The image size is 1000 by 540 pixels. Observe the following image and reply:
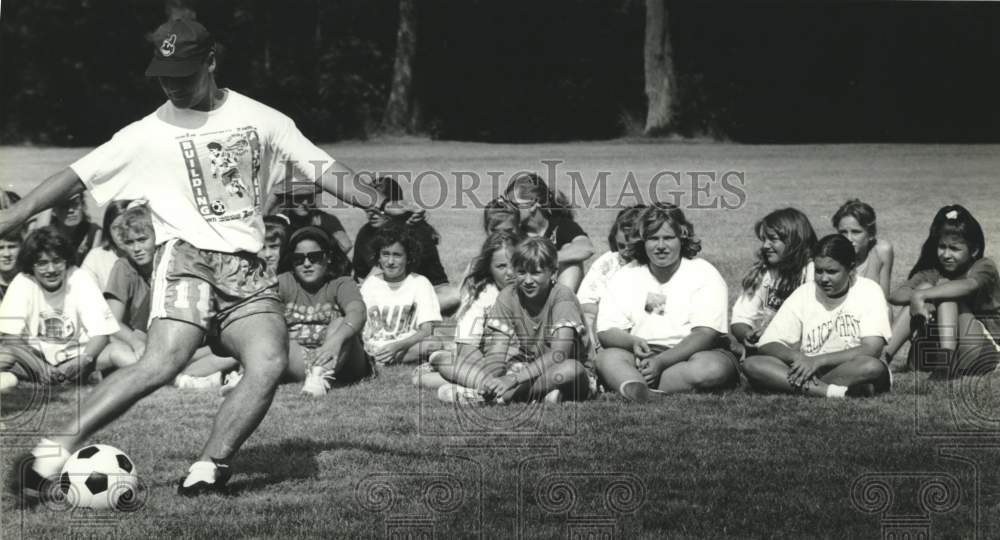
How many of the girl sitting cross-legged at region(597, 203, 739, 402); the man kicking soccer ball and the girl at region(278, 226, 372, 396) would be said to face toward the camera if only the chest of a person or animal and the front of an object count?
3

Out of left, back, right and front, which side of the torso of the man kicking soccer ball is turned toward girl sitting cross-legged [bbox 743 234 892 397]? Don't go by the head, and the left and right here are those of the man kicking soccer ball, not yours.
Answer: left

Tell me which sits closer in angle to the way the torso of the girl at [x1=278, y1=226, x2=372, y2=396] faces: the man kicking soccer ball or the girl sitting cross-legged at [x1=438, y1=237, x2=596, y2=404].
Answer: the man kicking soccer ball

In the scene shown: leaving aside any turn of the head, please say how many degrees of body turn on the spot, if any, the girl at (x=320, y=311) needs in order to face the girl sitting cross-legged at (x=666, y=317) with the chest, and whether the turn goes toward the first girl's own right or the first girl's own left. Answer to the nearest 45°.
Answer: approximately 90° to the first girl's own left

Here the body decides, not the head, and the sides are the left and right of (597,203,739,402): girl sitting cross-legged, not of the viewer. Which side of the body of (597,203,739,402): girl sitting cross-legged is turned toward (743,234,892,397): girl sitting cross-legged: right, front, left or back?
left

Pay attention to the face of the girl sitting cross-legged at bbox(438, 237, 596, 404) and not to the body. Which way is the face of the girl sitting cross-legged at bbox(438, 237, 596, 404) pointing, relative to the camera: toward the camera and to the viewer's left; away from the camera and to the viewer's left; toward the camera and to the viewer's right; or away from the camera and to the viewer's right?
toward the camera and to the viewer's left

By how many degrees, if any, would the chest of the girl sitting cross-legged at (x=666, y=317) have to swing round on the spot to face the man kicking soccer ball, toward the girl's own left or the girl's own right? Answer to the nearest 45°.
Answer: approximately 45° to the girl's own right

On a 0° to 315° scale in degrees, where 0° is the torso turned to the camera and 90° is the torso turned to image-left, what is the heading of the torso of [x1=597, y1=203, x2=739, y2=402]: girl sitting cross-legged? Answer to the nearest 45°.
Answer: approximately 0°

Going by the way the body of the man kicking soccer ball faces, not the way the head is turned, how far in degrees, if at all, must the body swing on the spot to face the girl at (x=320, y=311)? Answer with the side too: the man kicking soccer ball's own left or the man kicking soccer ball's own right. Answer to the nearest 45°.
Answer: approximately 180°

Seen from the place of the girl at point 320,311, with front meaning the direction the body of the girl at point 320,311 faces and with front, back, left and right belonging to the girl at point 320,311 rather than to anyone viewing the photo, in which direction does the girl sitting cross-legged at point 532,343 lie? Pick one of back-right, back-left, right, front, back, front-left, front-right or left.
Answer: front-left

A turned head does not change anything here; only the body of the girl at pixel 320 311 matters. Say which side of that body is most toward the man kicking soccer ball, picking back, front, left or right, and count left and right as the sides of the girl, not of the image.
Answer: front

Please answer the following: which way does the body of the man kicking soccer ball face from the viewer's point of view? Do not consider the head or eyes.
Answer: toward the camera

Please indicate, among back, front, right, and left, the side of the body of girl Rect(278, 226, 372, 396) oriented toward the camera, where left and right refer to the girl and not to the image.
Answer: front

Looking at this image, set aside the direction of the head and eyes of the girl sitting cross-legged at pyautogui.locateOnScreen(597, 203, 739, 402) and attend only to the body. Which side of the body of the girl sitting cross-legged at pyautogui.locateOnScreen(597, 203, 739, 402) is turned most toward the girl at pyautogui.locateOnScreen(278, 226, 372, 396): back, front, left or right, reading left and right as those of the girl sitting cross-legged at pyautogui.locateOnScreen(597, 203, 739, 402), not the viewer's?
right
